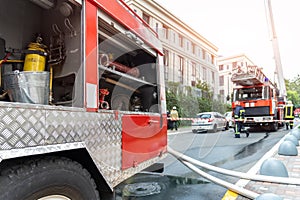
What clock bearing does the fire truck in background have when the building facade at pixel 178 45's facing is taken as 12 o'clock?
The fire truck in background is roughly at 1 o'clock from the building facade.

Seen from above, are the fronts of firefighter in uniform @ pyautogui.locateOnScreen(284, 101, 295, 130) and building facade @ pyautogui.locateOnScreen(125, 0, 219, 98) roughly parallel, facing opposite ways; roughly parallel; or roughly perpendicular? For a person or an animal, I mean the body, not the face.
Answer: roughly perpendicular

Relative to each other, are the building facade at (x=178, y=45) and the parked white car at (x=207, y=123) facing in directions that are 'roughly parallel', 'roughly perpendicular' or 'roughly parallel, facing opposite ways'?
roughly perpendicular
